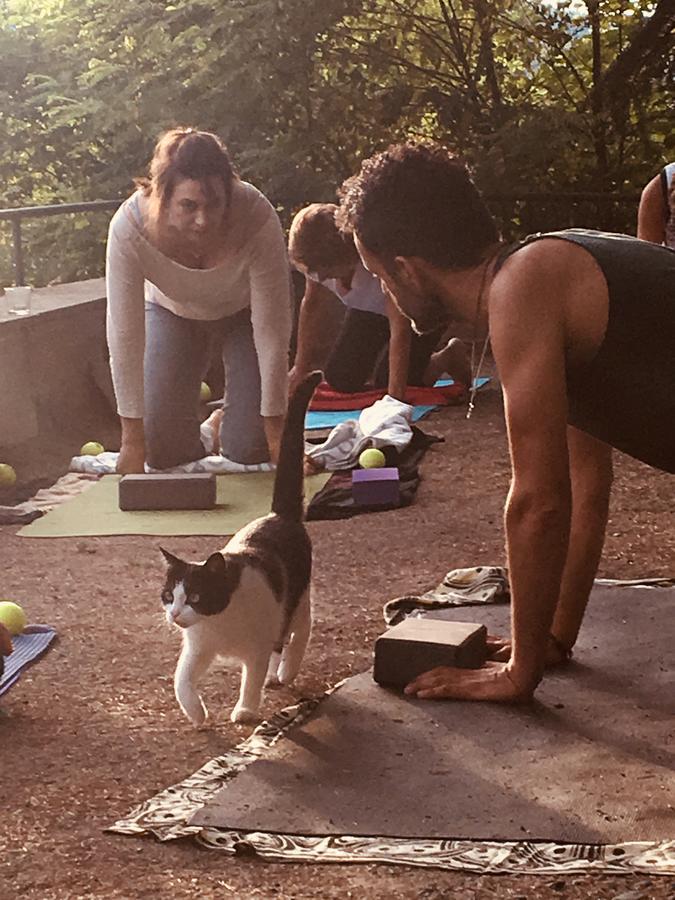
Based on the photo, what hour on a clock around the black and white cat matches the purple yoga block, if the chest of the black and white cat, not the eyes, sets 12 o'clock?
The purple yoga block is roughly at 5 o'clock from the black and white cat.

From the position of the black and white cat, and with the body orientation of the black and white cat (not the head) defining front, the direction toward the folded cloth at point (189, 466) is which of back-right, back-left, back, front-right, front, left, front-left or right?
back-right

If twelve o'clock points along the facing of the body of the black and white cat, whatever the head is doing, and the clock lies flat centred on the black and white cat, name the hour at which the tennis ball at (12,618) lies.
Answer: The tennis ball is roughly at 3 o'clock from the black and white cat.

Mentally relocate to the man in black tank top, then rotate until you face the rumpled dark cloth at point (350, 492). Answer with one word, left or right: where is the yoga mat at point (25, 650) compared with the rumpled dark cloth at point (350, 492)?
left

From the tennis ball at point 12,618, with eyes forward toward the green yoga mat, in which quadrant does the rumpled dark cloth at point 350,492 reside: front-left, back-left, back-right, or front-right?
front-right

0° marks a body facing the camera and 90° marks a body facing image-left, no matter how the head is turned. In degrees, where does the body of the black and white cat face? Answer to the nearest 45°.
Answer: approximately 45°

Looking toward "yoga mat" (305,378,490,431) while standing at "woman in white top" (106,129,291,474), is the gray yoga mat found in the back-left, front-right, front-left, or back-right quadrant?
back-right

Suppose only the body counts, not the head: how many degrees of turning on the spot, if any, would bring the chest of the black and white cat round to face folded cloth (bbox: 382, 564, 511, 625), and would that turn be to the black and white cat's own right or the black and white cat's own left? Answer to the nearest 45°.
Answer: approximately 180°

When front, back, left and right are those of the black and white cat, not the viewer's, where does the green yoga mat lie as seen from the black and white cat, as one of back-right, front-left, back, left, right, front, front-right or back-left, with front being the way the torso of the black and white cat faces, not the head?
back-right

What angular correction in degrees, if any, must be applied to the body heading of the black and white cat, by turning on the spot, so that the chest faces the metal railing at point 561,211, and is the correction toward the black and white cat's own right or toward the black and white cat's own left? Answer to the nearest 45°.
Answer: approximately 135° to the black and white cat's own right

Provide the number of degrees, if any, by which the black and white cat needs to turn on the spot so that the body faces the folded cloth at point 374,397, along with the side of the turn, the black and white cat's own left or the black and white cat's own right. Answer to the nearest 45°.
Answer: approximately 135° to the black and white cat's own right

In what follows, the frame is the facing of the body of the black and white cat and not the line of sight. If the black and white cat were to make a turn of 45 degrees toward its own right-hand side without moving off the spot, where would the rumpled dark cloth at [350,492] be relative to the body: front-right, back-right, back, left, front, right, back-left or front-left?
right

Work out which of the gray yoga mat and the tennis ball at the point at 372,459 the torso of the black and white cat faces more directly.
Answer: the gray yoga mat

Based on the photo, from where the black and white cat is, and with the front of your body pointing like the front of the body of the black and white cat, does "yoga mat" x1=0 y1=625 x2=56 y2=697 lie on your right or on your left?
on your right

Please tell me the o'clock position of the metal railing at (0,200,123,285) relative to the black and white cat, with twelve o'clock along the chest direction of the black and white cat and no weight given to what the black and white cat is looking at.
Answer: The metal railing is roughly at 4 o'clock from the black and white cat.

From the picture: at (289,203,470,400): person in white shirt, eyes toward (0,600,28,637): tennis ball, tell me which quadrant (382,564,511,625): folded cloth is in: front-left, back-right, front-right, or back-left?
front-left
